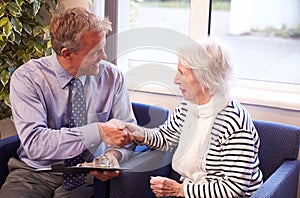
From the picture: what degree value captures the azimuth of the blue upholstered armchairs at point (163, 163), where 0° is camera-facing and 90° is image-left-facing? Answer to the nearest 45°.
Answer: approximately 45°

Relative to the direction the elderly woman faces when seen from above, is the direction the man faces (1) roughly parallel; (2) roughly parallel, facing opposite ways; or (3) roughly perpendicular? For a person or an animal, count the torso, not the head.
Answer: roughly perpendicular

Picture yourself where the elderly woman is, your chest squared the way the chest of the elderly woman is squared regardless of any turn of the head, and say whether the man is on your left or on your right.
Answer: on your right

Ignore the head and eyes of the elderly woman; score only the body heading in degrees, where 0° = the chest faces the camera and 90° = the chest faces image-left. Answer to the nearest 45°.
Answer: approximately 45°

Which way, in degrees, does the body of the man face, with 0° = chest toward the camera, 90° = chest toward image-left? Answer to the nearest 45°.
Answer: approximately 315°
